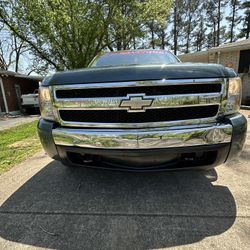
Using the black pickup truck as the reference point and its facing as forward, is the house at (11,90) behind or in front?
behind

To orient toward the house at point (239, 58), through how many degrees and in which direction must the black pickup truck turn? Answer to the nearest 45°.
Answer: approximately 135° to its left

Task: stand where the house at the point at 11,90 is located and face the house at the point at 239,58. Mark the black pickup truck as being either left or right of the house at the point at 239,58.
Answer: right

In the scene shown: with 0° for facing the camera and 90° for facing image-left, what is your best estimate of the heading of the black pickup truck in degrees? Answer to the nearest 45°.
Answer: approximately 0°
